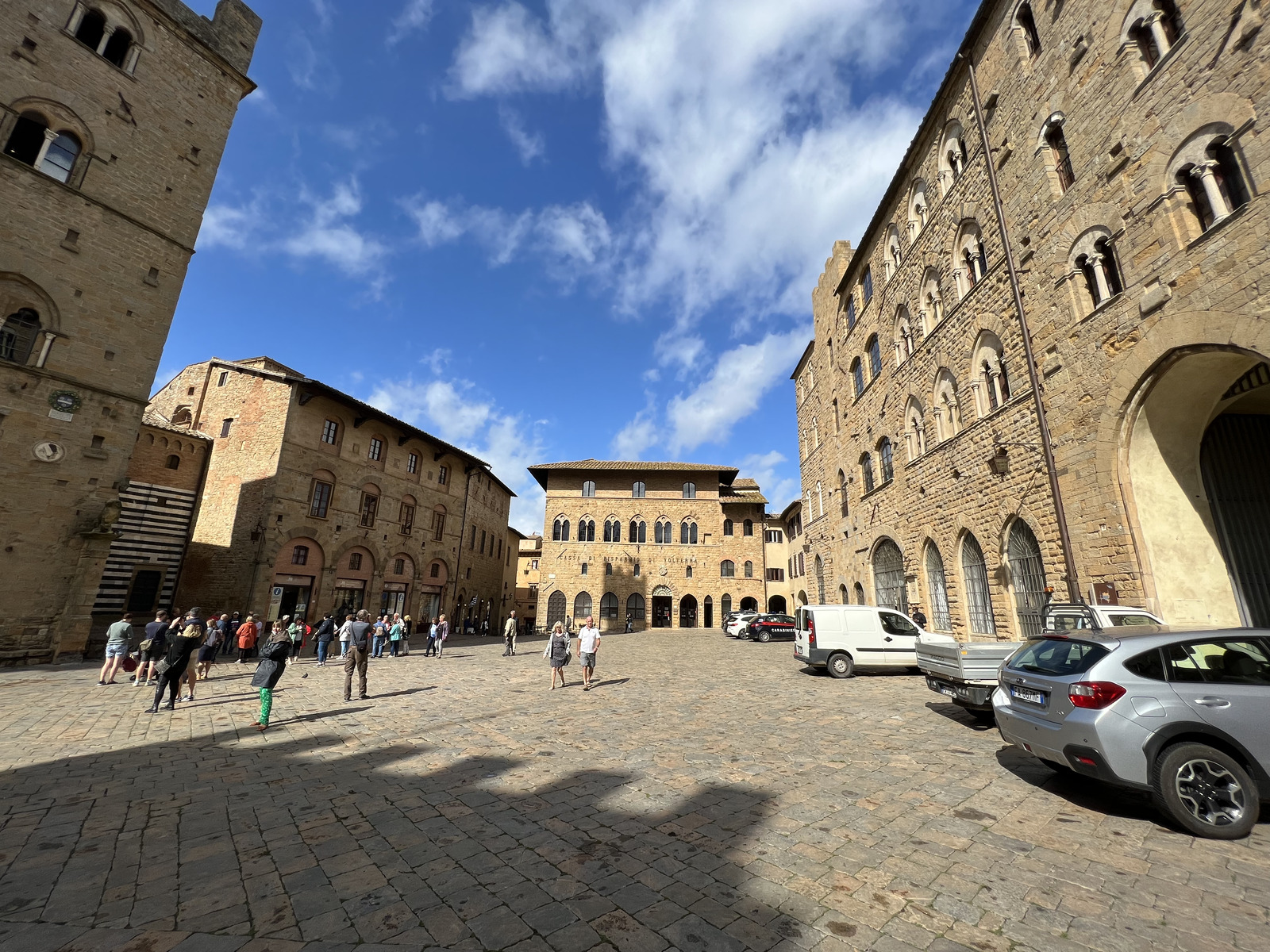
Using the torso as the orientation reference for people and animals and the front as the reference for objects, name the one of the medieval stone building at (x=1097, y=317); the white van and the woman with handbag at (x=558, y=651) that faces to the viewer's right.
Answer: the white van

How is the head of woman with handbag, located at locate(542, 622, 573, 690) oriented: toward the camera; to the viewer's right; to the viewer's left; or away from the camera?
toward the camera

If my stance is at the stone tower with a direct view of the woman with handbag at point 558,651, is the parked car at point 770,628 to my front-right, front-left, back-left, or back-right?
front-left

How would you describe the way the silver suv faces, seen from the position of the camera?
facing away from the viewer and to the right of the viewer

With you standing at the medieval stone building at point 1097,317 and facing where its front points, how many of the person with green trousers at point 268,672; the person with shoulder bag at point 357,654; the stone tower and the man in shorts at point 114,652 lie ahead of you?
4

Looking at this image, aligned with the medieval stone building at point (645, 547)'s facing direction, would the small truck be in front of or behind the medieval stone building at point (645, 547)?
in front

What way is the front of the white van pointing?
to the viewer's right

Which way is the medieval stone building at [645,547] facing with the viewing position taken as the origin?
facing the viewer

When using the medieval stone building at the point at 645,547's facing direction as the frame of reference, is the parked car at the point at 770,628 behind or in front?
in front

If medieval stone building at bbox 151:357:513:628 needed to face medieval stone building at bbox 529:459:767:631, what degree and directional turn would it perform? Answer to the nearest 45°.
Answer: approximately 45° to its left
